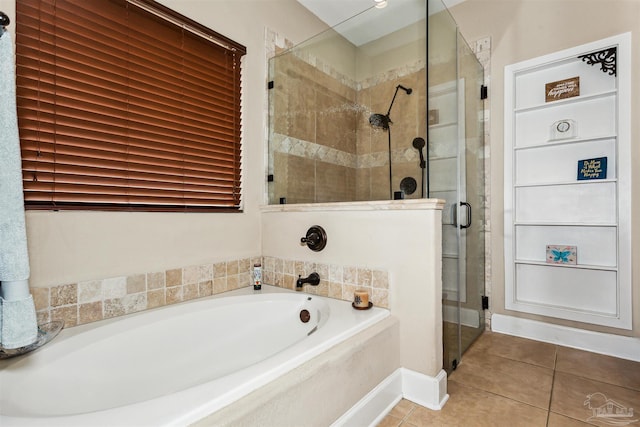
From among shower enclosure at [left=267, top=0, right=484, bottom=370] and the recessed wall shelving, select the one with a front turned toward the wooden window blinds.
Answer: the recessed wall shelving

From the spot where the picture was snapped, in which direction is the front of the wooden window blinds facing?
facing the viewer and to the right of the viewer

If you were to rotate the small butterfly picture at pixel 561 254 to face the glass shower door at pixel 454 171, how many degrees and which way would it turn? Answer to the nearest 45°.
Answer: approximately 45° to its right

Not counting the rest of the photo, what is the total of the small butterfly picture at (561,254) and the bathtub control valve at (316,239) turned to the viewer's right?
0

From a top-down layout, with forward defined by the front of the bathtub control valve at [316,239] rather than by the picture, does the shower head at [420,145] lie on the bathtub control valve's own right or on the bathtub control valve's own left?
on the bathtub control valve's own left

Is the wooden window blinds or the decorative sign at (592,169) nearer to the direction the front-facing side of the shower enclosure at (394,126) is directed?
the decorative sign

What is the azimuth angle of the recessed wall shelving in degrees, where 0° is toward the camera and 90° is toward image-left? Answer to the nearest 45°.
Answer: approximately 45°

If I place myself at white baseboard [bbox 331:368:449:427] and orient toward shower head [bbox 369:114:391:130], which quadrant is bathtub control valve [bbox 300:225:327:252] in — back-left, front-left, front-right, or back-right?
front-left

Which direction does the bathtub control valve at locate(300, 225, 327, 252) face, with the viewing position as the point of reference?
facing the viewer and to the left of the viewer

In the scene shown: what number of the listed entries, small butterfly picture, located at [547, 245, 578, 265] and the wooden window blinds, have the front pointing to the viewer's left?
0
